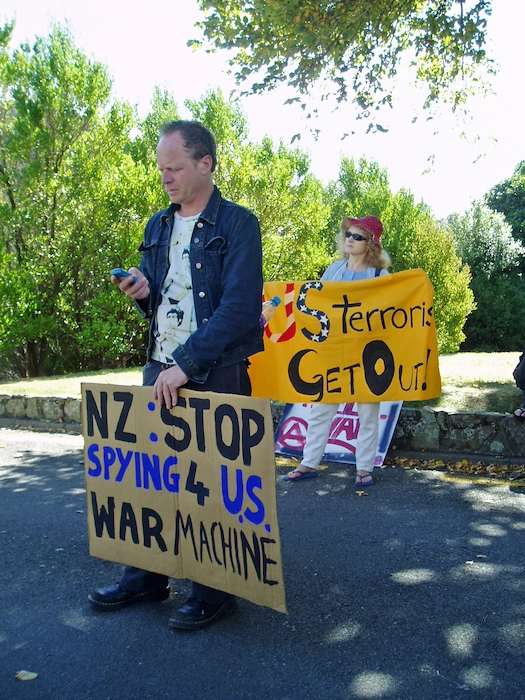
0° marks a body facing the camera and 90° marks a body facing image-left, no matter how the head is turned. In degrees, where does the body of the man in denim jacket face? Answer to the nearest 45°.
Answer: approximately 45°

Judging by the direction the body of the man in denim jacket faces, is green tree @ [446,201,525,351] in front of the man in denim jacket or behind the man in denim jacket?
behind

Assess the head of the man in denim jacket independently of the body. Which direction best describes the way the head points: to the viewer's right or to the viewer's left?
to the viewer's left

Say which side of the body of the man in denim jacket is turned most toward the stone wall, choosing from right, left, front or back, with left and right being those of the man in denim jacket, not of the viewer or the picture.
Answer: back

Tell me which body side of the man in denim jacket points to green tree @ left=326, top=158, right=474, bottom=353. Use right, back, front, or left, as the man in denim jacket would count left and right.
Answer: back

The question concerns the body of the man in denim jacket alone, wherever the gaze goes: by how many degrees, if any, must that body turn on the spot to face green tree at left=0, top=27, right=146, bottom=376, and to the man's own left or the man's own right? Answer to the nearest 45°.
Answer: approximately 135° to the man's own right
